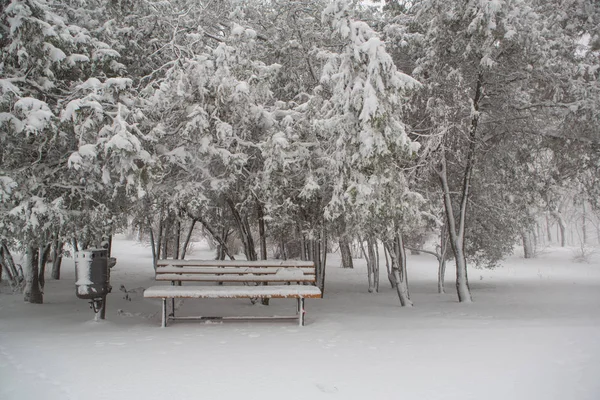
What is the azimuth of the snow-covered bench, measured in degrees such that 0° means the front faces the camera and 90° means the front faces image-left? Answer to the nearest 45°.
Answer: approximately 0°

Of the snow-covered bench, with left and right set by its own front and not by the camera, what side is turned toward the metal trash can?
right
